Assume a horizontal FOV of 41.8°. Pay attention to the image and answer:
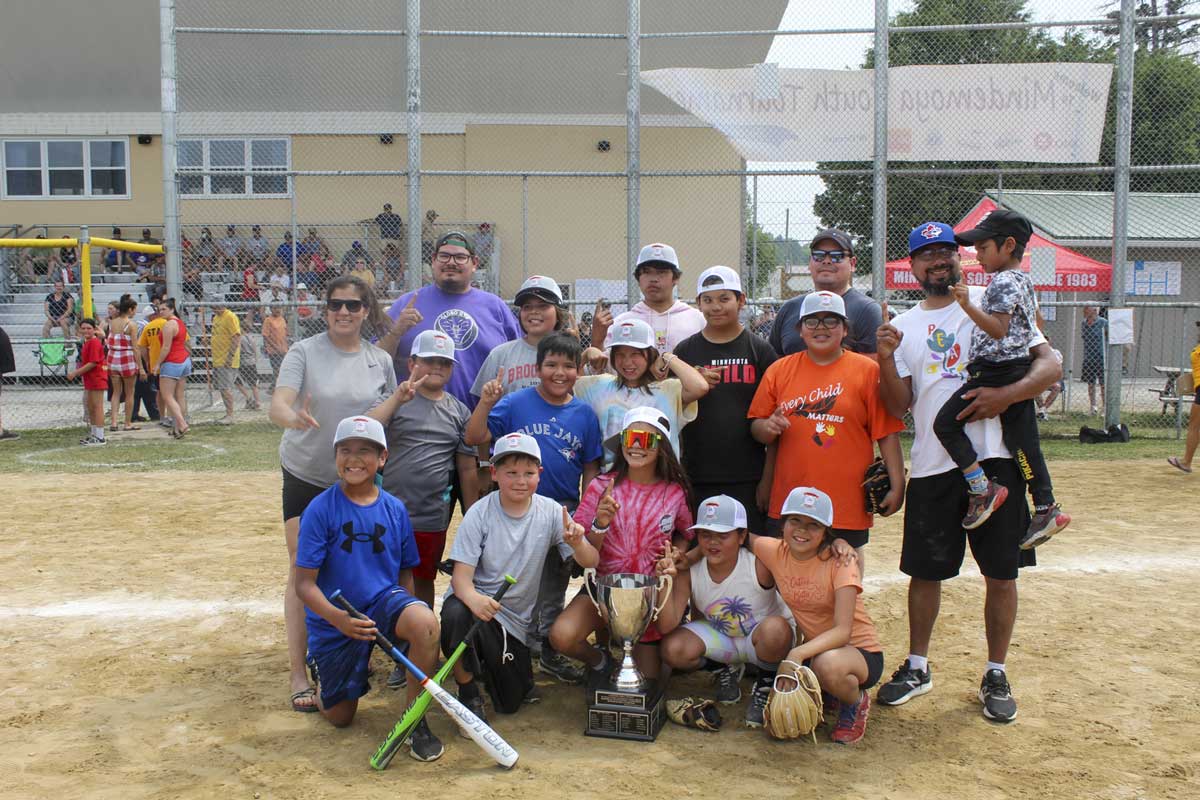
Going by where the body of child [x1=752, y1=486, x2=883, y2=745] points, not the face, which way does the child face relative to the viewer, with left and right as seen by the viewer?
facing the viewer and to the left of the viewer

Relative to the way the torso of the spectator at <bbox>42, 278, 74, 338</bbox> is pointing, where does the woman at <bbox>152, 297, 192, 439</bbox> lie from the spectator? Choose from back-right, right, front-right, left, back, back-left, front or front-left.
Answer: front

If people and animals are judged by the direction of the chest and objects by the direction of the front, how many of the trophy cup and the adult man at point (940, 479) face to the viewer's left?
0

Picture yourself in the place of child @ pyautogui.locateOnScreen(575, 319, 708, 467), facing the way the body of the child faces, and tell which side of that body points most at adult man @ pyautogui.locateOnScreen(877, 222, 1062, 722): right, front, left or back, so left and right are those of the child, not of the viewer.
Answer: left

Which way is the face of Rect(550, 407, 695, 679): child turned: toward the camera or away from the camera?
toward the camera

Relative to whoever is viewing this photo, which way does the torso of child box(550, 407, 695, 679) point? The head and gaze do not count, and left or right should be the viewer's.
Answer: facing the viewer

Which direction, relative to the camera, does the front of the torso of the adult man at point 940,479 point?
toward the camera

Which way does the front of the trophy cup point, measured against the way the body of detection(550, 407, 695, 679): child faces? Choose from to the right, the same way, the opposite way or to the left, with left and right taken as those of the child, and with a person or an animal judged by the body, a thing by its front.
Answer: the same way

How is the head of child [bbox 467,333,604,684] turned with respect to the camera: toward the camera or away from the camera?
toward the camera

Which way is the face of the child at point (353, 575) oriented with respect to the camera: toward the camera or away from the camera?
toward the camera

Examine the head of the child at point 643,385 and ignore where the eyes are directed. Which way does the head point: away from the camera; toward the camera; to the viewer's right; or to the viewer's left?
toward the camera

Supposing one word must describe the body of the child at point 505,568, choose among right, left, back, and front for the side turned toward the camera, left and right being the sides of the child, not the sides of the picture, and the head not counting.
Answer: front

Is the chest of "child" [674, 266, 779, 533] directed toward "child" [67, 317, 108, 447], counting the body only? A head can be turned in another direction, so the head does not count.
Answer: no

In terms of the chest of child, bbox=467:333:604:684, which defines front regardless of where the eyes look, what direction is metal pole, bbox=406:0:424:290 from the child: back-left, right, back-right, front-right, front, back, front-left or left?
back
